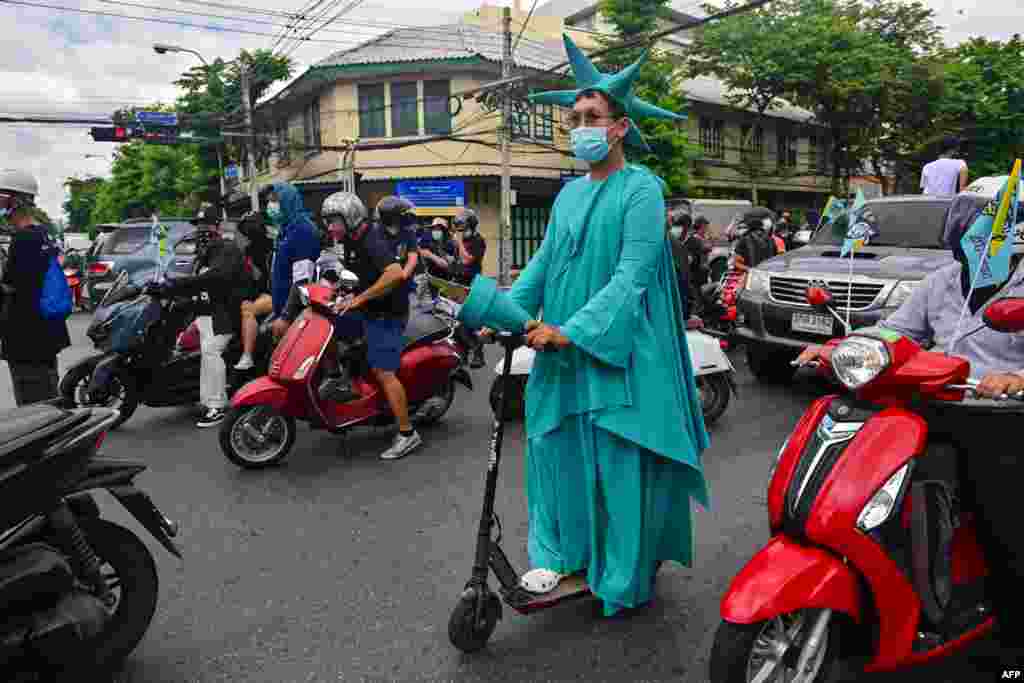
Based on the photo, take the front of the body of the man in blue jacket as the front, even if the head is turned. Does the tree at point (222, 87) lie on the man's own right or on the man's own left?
on the man's own right

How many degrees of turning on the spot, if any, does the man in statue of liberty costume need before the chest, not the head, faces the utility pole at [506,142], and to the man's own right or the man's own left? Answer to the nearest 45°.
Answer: approximately 135° to the man's own right

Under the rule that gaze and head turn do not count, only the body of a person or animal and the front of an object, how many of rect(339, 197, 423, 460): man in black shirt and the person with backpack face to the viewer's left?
2

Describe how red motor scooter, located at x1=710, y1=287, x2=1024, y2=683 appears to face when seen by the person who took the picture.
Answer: facing the viewer and to the left of the viewer

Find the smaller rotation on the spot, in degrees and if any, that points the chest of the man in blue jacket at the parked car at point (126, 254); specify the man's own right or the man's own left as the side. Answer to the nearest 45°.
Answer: approximately 90° to the man's own right

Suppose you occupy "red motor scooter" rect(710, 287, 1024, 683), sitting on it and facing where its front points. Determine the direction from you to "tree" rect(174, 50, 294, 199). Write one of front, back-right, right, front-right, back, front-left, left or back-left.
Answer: right

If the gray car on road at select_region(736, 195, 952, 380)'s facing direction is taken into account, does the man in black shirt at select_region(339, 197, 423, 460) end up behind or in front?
in front

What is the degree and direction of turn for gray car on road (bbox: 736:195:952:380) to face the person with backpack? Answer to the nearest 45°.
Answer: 0° — it already faces them

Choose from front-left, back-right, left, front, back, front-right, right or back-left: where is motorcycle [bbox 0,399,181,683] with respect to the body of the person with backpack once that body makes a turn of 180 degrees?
right

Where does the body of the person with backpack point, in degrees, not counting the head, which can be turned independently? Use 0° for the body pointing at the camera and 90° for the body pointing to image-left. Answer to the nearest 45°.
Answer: approximately 90°

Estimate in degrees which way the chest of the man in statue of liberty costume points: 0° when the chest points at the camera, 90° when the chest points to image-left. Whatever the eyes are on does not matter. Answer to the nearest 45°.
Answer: approximately 45°

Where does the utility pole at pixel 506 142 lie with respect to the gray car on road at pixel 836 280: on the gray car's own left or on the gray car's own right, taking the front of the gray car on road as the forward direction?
on the gray car's own right

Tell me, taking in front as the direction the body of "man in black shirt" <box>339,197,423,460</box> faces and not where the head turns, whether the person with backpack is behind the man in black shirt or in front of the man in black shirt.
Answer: in front

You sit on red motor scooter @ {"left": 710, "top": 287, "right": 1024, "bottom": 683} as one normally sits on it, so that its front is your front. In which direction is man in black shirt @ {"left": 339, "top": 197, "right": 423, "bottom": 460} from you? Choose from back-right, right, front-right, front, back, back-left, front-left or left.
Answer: right
